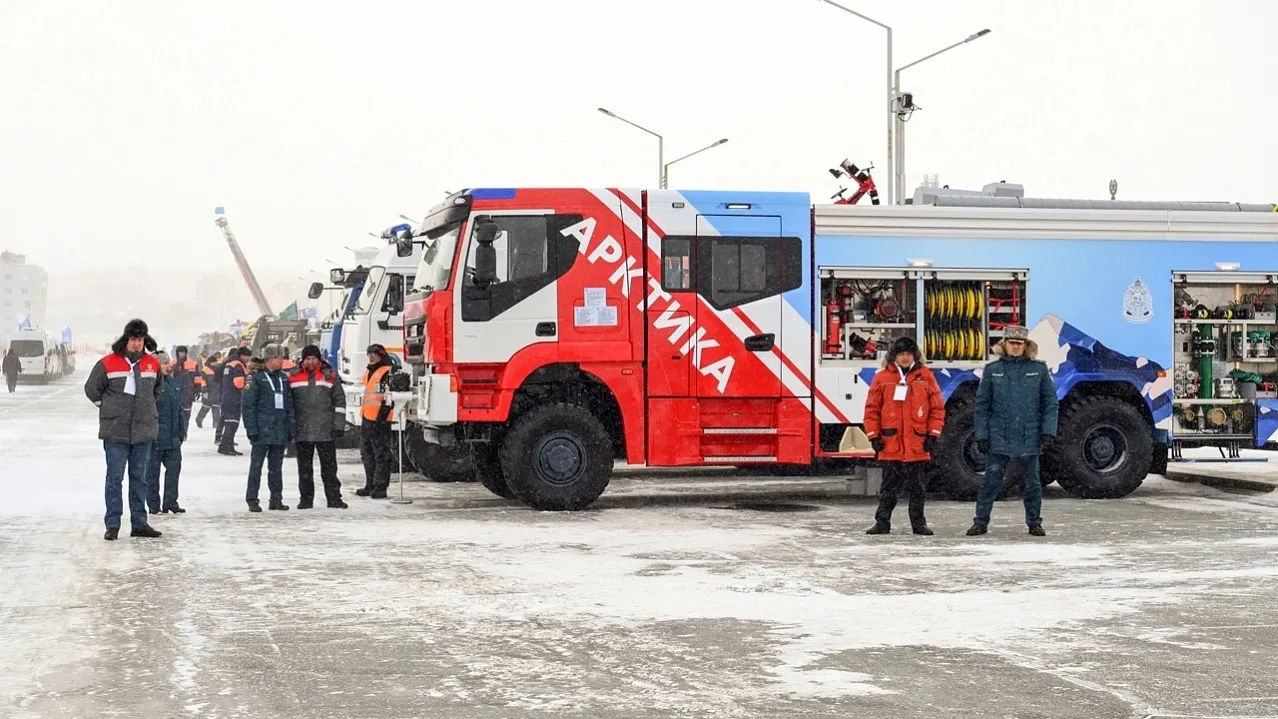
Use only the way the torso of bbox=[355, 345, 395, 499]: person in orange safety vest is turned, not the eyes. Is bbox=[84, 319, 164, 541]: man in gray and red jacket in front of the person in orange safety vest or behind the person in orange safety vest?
in front

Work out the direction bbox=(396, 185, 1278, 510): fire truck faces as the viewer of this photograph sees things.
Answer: facing to the left of the viewer

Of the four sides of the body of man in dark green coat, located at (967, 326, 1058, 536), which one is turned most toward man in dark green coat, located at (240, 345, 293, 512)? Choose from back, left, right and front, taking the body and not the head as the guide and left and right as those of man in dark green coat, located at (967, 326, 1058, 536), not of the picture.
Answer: right

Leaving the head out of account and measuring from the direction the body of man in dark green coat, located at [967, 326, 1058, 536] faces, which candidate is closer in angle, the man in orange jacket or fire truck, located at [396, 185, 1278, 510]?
the man in orange jacket

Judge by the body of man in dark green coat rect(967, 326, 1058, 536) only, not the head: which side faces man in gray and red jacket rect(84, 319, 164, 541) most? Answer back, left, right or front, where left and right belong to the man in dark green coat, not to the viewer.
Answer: right

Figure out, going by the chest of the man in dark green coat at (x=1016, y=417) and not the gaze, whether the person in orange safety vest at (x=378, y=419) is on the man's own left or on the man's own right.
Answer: on the man's own right

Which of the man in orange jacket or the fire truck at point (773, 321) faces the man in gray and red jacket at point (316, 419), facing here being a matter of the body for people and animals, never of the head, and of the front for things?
the fire truck
